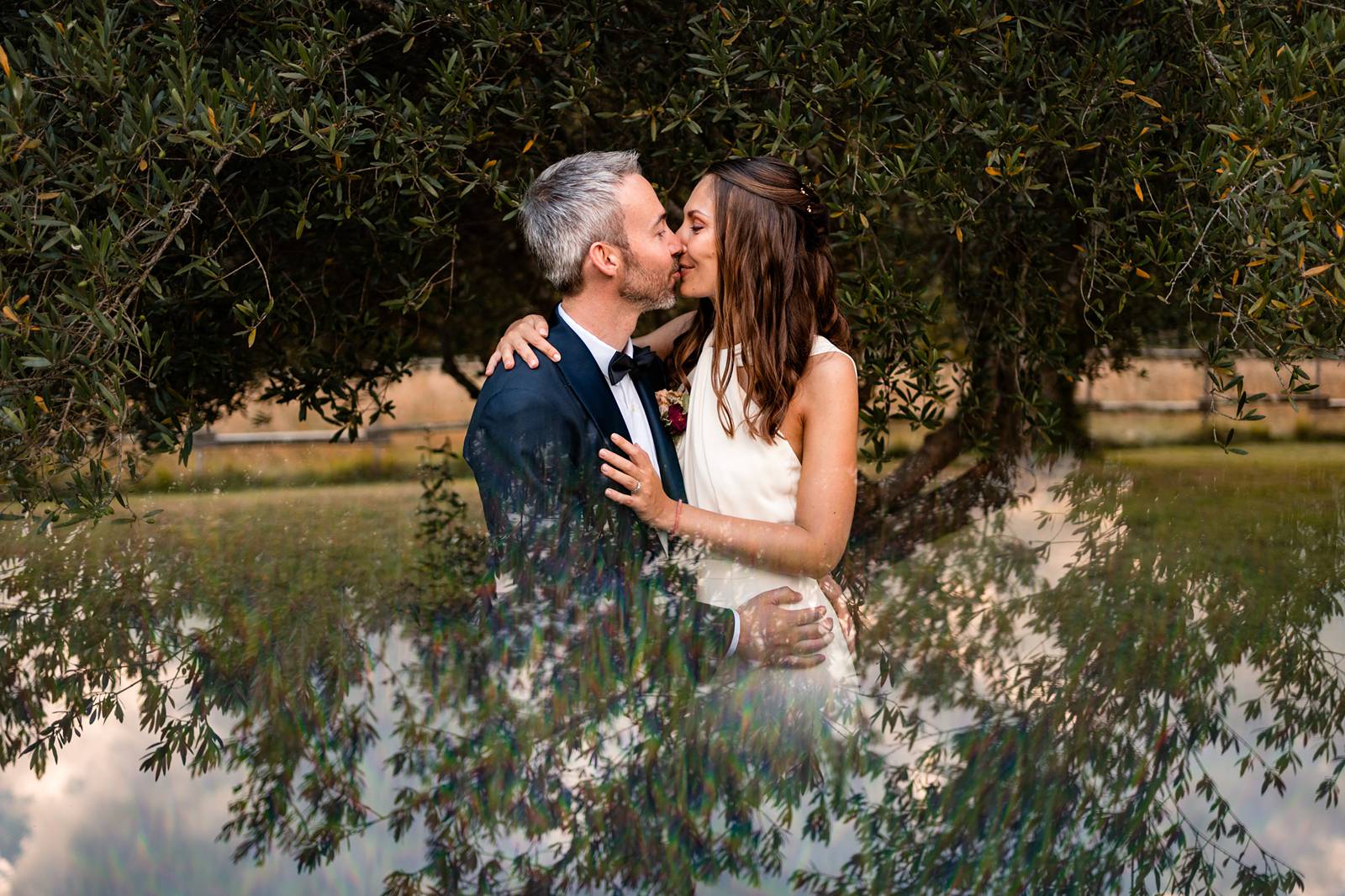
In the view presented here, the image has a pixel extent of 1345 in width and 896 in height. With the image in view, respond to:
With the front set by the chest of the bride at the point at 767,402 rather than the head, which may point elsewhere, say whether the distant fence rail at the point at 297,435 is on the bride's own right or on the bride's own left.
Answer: on the bride's own right

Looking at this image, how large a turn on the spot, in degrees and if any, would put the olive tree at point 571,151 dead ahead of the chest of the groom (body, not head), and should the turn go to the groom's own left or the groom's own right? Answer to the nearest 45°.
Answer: approximately 135° to the groom's own left

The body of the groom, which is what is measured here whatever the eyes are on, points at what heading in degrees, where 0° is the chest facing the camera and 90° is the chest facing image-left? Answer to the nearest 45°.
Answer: approximately 315°

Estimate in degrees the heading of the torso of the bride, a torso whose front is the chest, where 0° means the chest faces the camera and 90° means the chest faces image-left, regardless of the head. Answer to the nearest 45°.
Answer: approximately 45°

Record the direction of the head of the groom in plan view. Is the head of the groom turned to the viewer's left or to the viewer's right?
to the viewer's right
